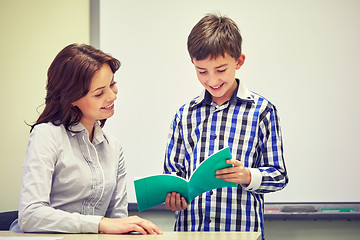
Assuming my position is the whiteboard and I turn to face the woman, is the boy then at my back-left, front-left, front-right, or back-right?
front-left

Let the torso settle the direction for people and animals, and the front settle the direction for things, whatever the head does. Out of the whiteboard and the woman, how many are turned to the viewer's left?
0

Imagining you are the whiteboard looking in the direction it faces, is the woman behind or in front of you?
in front

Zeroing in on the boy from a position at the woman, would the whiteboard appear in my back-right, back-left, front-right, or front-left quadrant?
front-left

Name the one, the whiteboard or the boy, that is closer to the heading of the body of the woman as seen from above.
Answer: the boy

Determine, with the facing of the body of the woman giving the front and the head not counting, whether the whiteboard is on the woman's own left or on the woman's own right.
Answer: on the woman's own left

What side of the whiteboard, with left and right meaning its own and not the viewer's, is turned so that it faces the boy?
front

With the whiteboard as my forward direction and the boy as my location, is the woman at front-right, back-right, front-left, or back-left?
back-left

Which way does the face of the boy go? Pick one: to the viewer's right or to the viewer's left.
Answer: to the viewer's left

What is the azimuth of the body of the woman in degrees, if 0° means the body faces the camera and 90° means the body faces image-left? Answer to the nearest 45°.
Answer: approximately 315°

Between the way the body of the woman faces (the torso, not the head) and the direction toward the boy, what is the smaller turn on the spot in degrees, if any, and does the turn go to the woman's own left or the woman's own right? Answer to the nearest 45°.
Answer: approximately 45° to the woman's own left

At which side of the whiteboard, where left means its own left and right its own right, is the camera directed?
front
